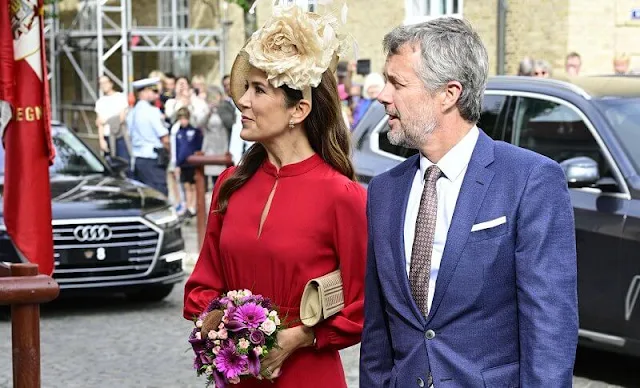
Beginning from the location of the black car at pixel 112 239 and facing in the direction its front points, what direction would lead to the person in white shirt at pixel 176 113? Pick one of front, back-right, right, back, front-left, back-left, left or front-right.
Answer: back-left

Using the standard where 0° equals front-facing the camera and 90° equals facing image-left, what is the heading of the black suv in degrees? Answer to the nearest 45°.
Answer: approximately 315°

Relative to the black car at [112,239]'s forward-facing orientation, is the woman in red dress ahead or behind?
ahead

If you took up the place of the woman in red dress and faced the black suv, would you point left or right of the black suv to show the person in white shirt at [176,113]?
left

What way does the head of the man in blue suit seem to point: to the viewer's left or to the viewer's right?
to the viewer's left

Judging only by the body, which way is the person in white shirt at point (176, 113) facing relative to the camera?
toward the camera

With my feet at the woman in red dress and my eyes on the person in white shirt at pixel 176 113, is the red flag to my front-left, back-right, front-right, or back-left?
front-left

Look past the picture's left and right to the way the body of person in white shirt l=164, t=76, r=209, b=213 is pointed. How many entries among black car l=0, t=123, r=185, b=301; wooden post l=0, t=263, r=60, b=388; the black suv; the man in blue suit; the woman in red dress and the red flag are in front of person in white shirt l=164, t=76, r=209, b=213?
6

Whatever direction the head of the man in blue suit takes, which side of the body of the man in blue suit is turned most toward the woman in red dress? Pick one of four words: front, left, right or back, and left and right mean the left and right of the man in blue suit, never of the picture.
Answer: right

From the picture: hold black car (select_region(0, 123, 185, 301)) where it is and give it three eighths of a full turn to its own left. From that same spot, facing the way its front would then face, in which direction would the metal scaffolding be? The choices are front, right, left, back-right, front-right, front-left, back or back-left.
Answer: front

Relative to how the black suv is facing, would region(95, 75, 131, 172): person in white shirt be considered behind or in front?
behind

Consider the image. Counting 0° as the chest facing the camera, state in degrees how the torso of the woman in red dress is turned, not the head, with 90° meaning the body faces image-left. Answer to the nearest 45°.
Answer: approximately 45°

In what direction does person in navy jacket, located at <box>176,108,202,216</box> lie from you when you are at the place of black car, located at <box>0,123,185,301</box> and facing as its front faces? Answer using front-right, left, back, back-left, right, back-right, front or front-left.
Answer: back-left

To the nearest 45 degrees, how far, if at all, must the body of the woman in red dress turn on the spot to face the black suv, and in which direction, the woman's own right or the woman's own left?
approximately 180°

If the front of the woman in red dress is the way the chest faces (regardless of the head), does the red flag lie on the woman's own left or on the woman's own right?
on the woman's own right
